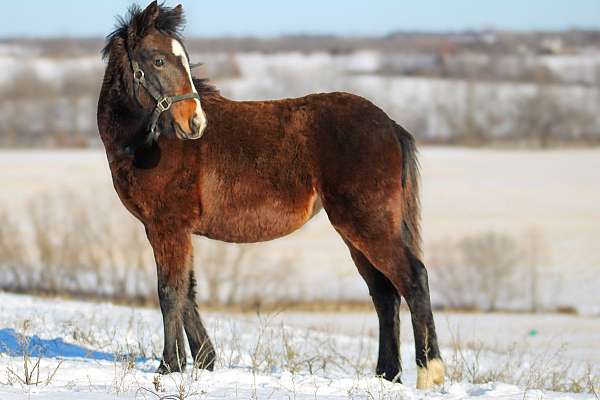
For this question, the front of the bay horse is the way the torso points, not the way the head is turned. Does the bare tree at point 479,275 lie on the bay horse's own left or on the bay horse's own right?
on the bay horse's own right

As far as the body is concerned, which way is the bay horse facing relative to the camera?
to the viewer's left
